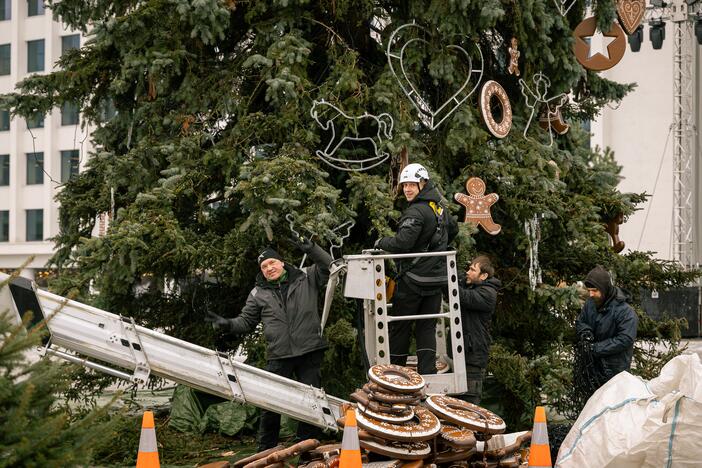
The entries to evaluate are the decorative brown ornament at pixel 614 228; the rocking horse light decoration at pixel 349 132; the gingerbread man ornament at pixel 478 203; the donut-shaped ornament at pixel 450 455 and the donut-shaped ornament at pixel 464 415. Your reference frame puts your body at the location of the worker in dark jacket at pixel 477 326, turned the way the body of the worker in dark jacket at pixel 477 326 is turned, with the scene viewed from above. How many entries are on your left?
2

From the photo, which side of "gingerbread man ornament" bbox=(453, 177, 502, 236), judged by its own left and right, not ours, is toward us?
front

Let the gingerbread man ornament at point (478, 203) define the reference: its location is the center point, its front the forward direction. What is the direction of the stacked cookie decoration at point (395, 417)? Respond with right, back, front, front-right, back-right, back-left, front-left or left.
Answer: front

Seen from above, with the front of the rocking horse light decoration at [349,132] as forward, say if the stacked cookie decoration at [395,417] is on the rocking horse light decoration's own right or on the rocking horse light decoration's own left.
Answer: on the rocking horse light decoration's own left

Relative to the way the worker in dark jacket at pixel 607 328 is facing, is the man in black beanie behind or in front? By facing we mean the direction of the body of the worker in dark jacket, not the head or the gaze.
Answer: in front

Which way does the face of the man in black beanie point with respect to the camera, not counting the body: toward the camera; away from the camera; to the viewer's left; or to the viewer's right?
toward the camera

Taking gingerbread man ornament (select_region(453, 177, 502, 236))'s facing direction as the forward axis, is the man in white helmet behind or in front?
in front

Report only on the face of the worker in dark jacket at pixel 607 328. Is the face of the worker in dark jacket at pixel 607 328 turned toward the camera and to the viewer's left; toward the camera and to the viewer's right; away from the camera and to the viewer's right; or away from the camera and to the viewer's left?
toward the camera and to the viewer's left

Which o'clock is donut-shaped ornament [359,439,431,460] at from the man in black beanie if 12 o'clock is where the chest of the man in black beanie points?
The donut-shaped ornament is roughly at 11 o'clock from the man in black beanie.

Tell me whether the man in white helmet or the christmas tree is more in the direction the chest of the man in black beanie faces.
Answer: the man in white helmet
